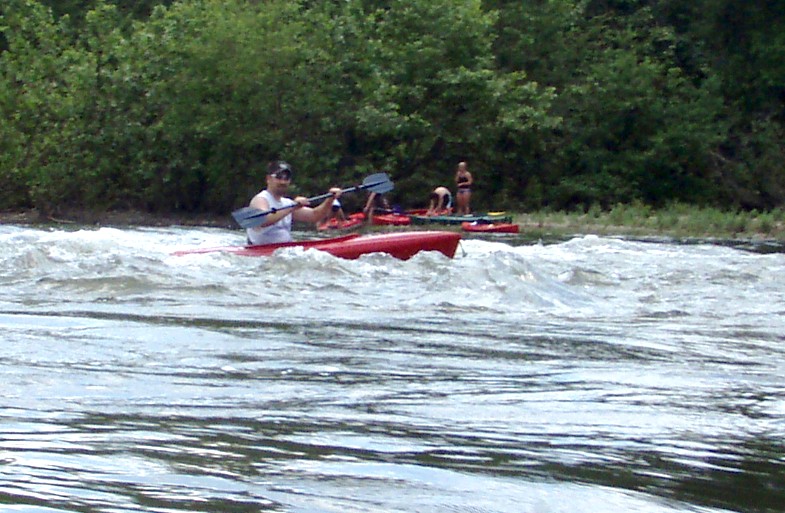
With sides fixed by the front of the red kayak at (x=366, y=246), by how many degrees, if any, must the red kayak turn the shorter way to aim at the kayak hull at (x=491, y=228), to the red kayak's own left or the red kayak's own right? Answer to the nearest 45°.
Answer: approximately 90° to the red kayak's own left

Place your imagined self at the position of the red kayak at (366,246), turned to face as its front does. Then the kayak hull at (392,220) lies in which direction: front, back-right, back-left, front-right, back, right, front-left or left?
left

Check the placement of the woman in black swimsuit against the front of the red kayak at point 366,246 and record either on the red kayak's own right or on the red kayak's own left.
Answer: on the red kayak's own left

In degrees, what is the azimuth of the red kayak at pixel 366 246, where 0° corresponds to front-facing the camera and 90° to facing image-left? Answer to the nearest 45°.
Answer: approximately 270°

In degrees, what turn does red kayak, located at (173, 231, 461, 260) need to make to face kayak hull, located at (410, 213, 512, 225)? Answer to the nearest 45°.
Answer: approximately 90° to its left

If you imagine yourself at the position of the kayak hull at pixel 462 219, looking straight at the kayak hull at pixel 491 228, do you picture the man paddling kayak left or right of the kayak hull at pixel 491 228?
right
